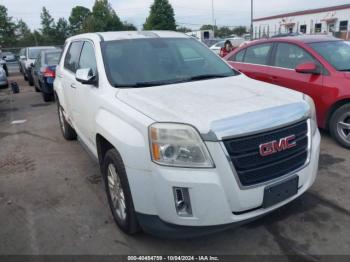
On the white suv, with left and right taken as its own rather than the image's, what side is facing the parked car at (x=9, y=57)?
back

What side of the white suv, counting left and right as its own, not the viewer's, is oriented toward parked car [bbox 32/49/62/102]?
back

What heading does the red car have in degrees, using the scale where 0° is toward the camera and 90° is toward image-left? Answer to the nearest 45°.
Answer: approximately 315°

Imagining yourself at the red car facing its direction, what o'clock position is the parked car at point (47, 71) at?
The parked car is roughly at 5 o'clock from the red car.

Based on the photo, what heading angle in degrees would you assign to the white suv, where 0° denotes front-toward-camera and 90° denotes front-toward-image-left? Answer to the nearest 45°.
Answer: approximately 315°

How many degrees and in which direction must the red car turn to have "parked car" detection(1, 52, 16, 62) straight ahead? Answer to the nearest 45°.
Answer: approximately 180°

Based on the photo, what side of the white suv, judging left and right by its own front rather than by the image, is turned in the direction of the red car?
left
